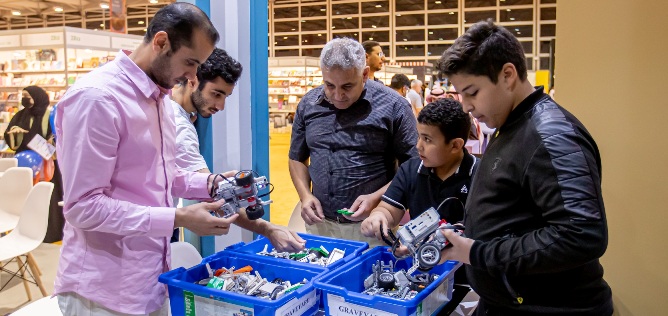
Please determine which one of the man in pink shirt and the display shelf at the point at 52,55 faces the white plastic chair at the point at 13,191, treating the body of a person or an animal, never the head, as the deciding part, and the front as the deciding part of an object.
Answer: the display shelf

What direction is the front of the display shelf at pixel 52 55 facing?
toward the camera

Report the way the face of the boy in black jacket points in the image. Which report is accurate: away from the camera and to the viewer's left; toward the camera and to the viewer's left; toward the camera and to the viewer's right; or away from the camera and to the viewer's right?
toward the camera and to the viewer's left

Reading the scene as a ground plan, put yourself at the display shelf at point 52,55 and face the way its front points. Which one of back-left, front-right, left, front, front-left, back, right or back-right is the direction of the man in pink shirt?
front

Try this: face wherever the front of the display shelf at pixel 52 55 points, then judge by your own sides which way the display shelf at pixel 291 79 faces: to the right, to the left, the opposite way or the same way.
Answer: the same way

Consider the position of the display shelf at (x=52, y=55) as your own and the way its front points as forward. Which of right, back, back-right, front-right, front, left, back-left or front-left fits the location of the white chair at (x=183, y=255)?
front

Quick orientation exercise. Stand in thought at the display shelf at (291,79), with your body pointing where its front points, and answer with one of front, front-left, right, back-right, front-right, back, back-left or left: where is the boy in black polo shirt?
front

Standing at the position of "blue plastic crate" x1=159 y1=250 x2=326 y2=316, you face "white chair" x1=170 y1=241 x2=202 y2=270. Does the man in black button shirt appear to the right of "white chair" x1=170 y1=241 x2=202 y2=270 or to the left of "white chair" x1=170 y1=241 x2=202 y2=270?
right

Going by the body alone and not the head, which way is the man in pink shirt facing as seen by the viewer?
to the viewer's right

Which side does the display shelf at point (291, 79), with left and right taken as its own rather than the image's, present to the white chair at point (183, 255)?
front

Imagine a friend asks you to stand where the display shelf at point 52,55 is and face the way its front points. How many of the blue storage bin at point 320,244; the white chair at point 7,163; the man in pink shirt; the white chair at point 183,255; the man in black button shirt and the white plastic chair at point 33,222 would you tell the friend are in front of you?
6

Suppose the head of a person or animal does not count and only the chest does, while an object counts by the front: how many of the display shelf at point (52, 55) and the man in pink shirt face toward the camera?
1

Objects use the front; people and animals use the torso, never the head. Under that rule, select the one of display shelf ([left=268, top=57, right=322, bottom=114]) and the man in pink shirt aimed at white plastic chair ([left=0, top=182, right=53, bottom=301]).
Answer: the display shelf

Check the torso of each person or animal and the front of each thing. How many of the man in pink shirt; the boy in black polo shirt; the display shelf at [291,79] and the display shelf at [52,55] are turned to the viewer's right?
1

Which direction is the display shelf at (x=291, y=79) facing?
toward the camera

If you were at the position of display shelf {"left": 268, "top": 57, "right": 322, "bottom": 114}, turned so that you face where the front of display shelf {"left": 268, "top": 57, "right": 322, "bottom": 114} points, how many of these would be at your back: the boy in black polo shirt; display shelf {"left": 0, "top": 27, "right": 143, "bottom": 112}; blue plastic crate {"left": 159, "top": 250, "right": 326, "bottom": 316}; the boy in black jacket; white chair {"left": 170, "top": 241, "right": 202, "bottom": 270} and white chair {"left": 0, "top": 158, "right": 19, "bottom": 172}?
0

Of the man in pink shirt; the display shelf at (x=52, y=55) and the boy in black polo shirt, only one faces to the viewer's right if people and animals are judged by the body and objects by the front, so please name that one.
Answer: the man in pink shirt
